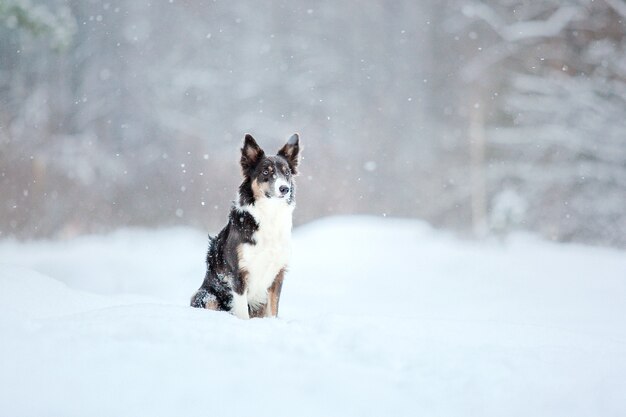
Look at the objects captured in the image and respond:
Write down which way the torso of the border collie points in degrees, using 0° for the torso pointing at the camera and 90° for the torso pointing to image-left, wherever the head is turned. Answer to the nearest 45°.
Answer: approximately 315°
